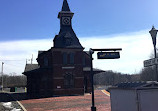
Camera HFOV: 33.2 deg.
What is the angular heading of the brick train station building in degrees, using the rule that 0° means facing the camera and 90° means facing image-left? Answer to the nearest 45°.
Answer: approximately 0°
